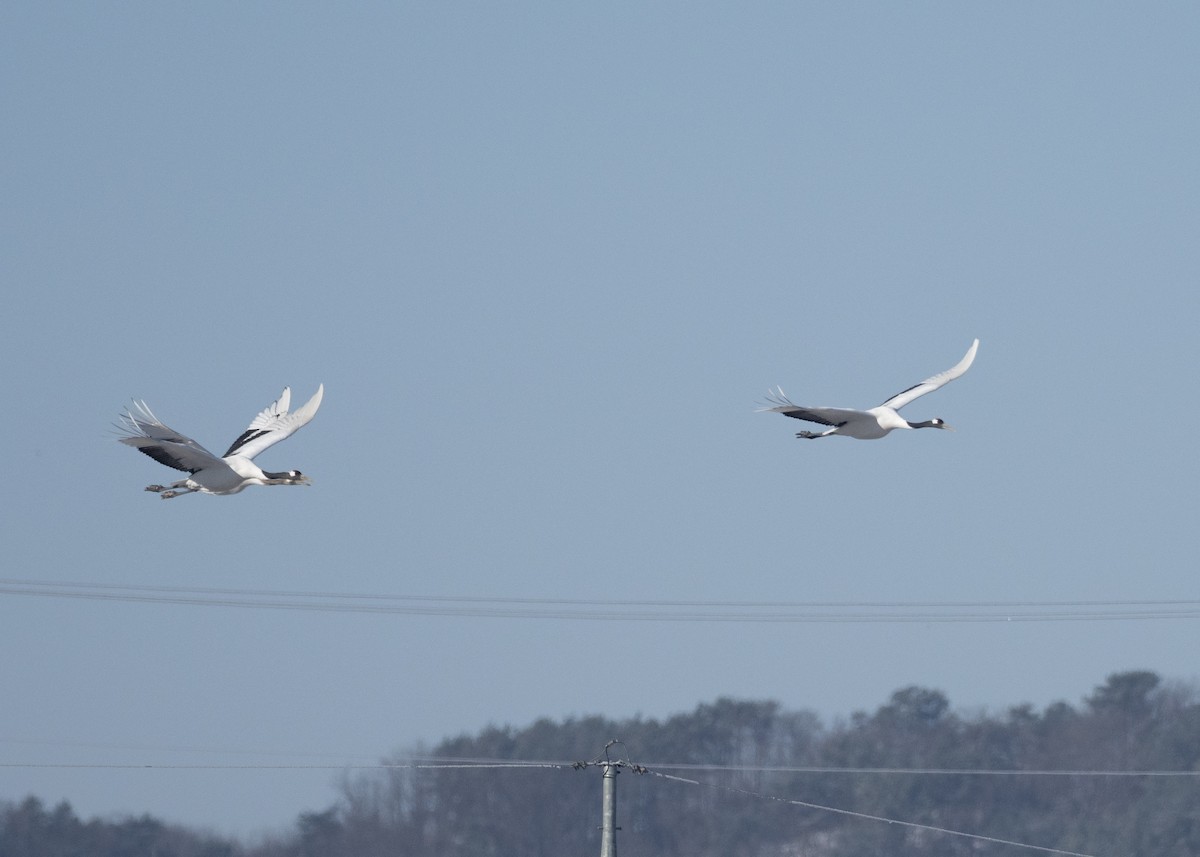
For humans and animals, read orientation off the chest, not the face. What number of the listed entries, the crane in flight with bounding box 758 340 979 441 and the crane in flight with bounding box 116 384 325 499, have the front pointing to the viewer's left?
0

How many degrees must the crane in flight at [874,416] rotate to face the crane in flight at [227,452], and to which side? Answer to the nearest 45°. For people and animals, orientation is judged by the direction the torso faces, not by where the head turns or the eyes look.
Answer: approximately 135° to its right

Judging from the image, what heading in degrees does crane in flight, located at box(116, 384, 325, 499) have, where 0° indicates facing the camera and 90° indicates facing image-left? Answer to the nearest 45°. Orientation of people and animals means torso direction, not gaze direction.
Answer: approximately 315°

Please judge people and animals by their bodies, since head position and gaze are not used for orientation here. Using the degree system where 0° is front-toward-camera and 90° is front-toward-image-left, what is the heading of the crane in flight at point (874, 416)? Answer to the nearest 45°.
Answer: approximately 315°

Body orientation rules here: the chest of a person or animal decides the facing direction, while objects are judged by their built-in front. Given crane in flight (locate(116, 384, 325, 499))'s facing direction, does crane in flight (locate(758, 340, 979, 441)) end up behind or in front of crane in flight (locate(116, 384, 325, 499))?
in front
